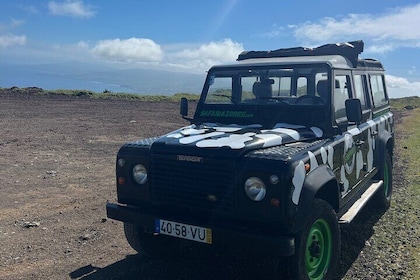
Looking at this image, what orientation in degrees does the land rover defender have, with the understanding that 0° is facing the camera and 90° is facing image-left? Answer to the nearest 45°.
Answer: approximately 45°
